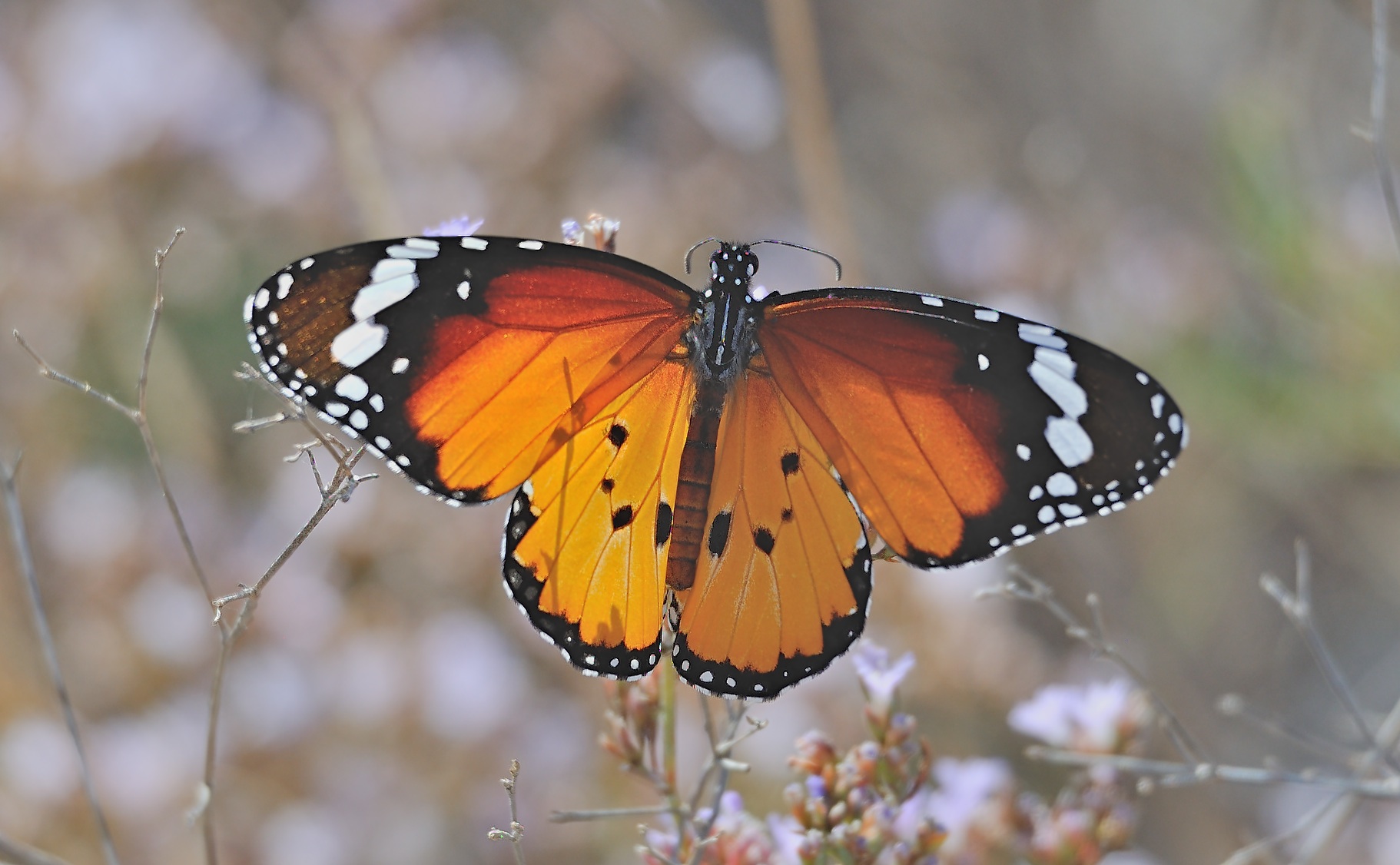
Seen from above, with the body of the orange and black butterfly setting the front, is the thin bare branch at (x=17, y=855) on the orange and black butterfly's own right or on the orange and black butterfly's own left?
on the orange and black butterfly's own left

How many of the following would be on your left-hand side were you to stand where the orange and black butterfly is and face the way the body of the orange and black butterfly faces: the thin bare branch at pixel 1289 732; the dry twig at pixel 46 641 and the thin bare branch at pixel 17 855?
2

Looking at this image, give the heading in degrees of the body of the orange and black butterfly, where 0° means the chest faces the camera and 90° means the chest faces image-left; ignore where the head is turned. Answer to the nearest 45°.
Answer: approximately 180°

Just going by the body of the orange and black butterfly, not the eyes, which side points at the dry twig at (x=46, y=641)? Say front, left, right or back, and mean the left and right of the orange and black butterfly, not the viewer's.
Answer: left
